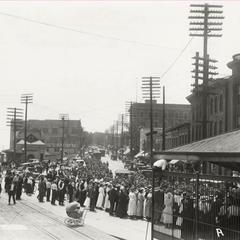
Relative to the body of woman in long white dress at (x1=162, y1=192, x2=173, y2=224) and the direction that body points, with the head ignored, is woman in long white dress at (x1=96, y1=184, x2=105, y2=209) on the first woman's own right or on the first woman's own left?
on the first woman's own right

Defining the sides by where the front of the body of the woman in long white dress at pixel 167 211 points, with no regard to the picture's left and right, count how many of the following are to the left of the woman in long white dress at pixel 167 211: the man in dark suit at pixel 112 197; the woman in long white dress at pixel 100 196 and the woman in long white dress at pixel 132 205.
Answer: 0

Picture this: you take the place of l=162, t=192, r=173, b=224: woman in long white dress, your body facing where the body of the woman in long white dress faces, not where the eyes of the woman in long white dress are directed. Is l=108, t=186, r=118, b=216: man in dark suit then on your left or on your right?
on your right
